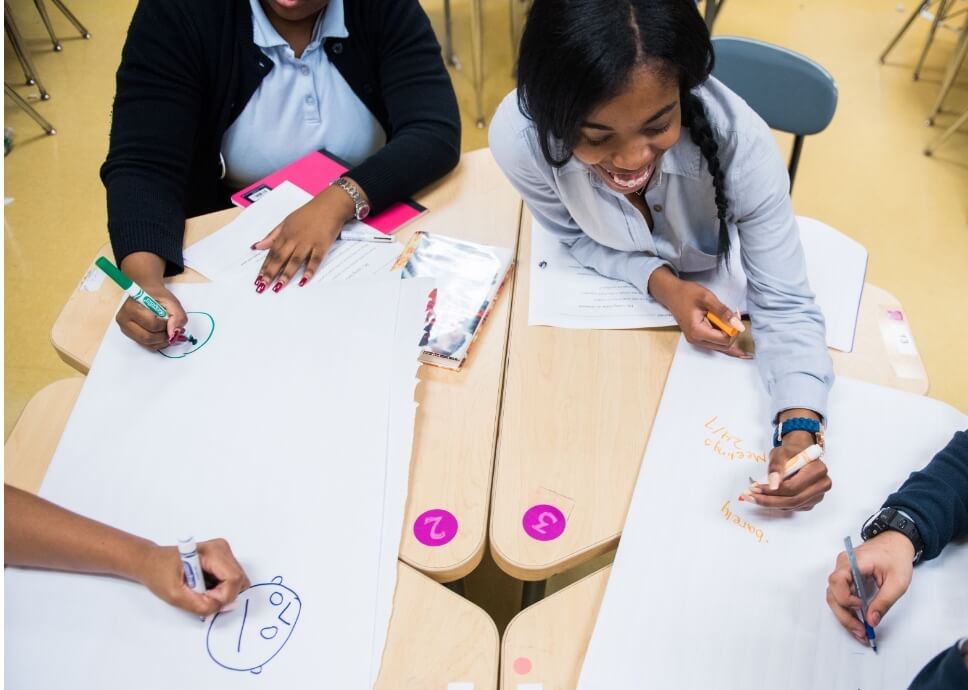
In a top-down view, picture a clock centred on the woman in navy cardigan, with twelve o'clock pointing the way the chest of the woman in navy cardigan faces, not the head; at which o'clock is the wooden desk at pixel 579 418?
The wooden desk is roughly at 11 o'clock from the woman in navy cardigan.

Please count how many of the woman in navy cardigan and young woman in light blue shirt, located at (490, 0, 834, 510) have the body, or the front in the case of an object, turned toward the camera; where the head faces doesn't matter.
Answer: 2

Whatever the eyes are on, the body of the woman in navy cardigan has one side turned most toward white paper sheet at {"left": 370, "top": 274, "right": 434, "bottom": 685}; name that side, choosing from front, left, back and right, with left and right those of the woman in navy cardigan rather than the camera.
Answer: front

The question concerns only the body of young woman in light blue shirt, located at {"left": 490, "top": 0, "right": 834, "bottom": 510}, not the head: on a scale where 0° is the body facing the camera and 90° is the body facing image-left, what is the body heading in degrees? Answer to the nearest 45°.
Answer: approximately 0°

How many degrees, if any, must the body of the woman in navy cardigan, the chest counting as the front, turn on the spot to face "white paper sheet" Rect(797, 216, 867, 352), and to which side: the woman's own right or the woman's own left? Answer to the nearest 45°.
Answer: approximately 45° to the woman's own left

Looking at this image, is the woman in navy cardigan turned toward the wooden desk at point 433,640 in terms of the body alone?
yes

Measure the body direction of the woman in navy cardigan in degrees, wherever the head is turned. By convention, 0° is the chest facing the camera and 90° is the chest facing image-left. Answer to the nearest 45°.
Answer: approximately 0°
